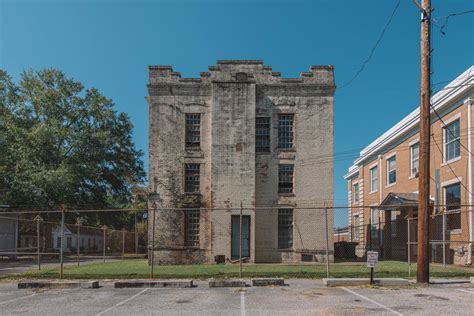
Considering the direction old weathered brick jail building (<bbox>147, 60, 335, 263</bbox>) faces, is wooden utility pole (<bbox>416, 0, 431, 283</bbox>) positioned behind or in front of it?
in front

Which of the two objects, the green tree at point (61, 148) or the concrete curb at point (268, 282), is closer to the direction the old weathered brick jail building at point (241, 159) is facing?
the concrete curb

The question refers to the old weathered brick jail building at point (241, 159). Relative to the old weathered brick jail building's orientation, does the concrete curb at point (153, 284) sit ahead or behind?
ahead

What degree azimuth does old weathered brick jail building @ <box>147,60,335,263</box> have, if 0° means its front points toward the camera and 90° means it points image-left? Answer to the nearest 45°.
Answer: approximately 0°

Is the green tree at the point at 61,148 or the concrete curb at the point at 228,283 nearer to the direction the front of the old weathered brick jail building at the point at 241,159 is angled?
the concrete curb

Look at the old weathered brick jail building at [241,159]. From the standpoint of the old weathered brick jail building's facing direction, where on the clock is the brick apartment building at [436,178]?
The brick apartment building is roughly at 9 o'clock from the old weathered brick jail building.

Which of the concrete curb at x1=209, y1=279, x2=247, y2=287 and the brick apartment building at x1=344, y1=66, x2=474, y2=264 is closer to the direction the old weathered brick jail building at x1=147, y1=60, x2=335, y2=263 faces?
the concrete curb

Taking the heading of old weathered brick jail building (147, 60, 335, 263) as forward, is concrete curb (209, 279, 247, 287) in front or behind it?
in front

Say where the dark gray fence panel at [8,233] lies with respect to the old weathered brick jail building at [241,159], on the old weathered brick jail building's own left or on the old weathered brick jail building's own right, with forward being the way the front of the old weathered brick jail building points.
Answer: on the old weathered brick jail building's own right

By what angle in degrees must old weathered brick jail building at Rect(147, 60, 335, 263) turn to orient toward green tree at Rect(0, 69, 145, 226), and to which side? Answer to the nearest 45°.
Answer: approximately 135° to its right

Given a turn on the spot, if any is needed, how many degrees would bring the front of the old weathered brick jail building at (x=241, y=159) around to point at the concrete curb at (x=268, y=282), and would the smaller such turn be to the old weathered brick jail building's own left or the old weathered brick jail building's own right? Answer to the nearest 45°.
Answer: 0° — it already faces it
